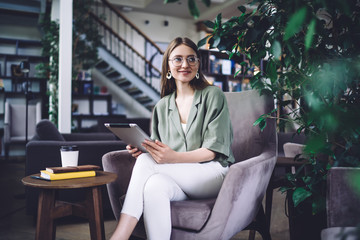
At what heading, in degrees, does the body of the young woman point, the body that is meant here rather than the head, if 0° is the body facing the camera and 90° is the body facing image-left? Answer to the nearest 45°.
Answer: approximately 45°

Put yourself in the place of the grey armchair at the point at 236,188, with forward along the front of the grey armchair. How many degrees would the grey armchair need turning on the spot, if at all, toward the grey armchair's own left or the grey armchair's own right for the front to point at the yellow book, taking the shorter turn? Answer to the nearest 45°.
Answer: approximately 45° to the grey armchair's own right

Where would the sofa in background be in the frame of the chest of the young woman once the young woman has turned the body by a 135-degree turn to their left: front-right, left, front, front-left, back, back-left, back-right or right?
back-left

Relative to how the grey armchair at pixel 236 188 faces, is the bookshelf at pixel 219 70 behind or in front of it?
behind

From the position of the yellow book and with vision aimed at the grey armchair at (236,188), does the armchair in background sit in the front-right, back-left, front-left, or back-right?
back-left

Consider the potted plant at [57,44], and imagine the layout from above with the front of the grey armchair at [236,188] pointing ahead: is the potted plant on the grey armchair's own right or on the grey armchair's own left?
on the grey armchair's own right

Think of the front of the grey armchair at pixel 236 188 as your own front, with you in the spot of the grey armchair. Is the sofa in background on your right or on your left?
on your right

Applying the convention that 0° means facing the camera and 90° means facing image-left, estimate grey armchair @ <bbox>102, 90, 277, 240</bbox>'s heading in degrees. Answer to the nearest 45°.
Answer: approximately 45°
